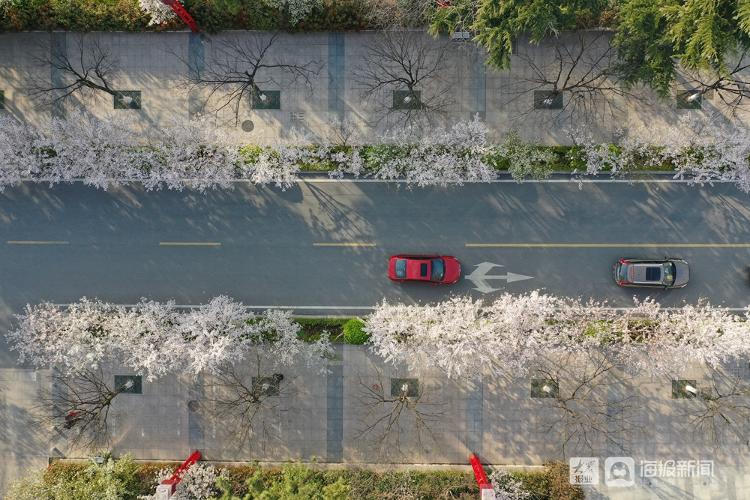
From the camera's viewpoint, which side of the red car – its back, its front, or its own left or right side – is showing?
right

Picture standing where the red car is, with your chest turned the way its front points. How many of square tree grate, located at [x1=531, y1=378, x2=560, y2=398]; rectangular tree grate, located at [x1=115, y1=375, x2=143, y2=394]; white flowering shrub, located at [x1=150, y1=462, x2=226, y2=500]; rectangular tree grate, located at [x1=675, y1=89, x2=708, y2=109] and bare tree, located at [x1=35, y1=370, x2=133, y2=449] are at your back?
3

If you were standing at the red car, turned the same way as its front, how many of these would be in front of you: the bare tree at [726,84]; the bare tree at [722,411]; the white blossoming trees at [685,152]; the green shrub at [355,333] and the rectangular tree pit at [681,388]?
4

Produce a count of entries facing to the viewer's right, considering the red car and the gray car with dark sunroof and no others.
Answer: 2

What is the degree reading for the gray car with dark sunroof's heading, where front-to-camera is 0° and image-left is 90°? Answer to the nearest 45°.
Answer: approximately 270°

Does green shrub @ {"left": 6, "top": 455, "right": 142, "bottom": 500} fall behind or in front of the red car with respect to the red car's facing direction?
behind
